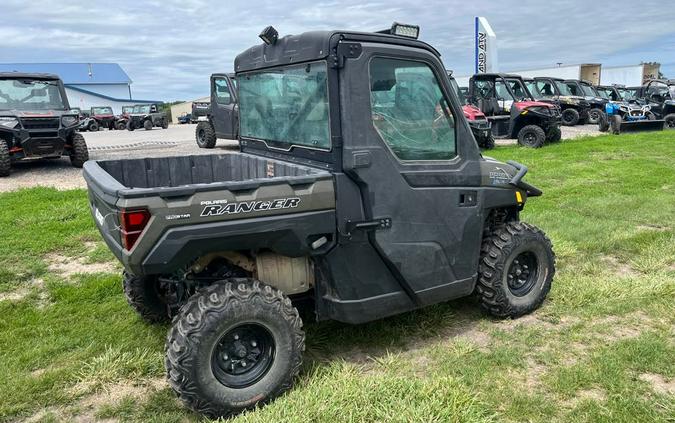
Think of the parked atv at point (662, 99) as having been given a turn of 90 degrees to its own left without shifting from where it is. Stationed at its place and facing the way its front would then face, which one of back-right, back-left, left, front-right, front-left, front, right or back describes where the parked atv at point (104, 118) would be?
back-left

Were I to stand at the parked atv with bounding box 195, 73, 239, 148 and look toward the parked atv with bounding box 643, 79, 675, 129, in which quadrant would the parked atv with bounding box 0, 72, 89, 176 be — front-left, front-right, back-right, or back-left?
back-right

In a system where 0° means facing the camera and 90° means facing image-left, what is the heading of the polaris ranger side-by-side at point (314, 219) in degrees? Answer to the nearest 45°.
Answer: approximately 225°

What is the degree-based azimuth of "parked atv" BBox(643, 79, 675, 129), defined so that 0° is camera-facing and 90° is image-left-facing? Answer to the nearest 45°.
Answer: approximately 315°

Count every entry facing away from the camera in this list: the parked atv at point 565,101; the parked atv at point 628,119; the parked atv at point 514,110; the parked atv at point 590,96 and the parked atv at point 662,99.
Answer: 0

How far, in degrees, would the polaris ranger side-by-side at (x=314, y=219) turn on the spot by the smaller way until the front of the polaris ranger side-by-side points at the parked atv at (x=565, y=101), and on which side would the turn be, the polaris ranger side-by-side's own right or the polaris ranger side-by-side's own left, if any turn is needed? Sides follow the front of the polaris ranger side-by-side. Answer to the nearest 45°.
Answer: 0° — it already faces it

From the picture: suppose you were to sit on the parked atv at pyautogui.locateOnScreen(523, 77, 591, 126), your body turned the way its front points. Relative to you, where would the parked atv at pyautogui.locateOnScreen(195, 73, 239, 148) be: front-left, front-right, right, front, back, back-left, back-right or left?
right

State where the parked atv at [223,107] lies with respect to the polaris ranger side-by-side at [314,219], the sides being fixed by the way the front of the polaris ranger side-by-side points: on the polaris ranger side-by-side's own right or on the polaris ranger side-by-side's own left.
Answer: on the polaris ranger side-by-side's own left

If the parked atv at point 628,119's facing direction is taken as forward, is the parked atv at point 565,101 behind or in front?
behind

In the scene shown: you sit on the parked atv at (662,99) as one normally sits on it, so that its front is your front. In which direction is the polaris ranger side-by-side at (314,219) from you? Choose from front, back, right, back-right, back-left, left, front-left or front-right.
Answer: front-right

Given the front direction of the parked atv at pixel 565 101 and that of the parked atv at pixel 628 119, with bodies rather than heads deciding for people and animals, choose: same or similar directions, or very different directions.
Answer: same or similar directions

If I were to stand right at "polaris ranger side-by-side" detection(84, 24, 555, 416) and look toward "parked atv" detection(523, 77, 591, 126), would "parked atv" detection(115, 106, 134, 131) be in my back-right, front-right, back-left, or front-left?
front-left

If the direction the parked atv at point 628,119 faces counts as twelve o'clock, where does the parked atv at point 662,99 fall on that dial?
the parked atv at point 662,99 is roughly at 8 o'clock from the parked atv at point 628,119.

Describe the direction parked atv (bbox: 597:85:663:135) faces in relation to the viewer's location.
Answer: facing the viewer and to the right of the viewer

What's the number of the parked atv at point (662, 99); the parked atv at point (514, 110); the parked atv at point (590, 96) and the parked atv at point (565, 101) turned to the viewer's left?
0

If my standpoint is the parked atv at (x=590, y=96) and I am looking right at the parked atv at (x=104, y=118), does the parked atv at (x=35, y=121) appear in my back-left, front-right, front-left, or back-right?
front-left
